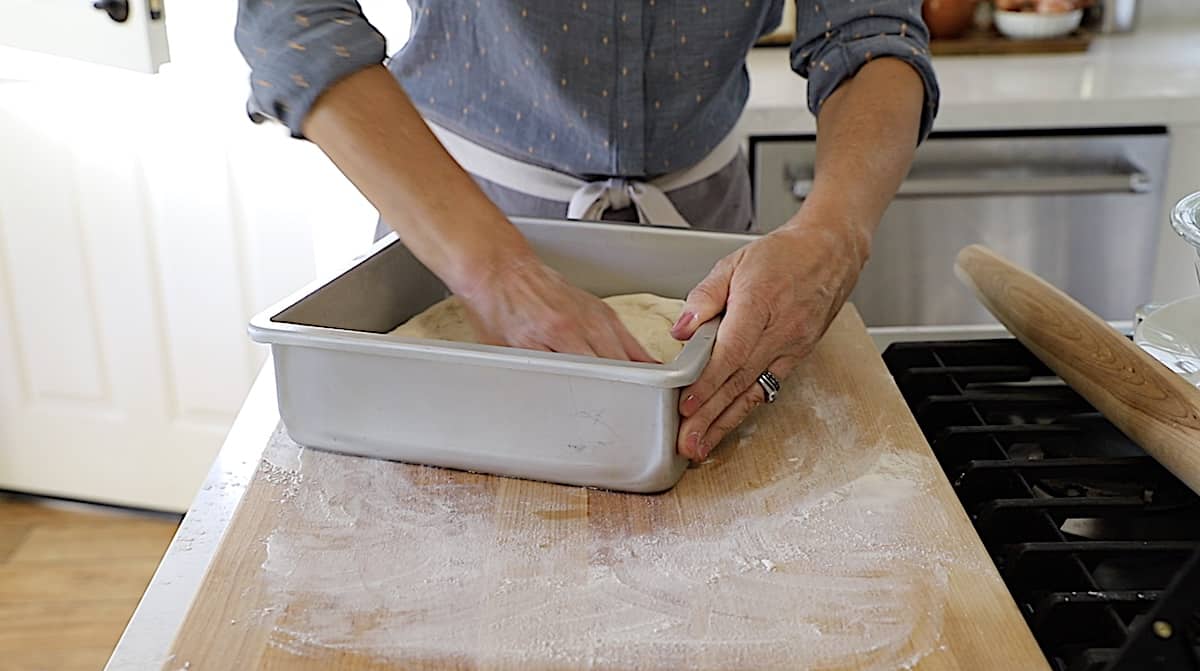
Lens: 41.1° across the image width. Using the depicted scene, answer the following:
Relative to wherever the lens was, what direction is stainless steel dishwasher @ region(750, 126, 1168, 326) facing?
facing the viewer

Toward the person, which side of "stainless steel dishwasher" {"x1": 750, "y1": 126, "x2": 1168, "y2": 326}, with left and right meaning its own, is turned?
front

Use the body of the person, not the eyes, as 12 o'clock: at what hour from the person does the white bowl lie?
The white bowl is roughly at 7 o'clock from the person.

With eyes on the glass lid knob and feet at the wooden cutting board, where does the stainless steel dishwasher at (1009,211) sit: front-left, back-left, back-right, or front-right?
front-left

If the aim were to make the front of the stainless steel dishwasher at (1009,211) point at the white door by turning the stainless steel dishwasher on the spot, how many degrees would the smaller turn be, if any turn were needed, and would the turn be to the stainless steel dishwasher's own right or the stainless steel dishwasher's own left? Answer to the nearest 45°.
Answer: approximately 90° to the stainless steel dishwasher's own right

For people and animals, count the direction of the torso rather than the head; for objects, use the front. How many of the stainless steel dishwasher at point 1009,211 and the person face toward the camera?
2

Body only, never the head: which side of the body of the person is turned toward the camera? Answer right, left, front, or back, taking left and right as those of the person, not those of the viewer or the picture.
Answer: front

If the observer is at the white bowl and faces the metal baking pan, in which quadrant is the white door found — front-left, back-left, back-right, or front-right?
front-right

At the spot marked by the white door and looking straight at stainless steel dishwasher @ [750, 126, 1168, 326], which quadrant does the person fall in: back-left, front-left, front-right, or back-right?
front-right

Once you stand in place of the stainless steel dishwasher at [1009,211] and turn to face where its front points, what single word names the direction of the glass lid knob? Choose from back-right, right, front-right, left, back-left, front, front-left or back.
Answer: front

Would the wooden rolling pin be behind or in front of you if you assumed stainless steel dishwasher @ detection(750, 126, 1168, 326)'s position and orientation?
in front
